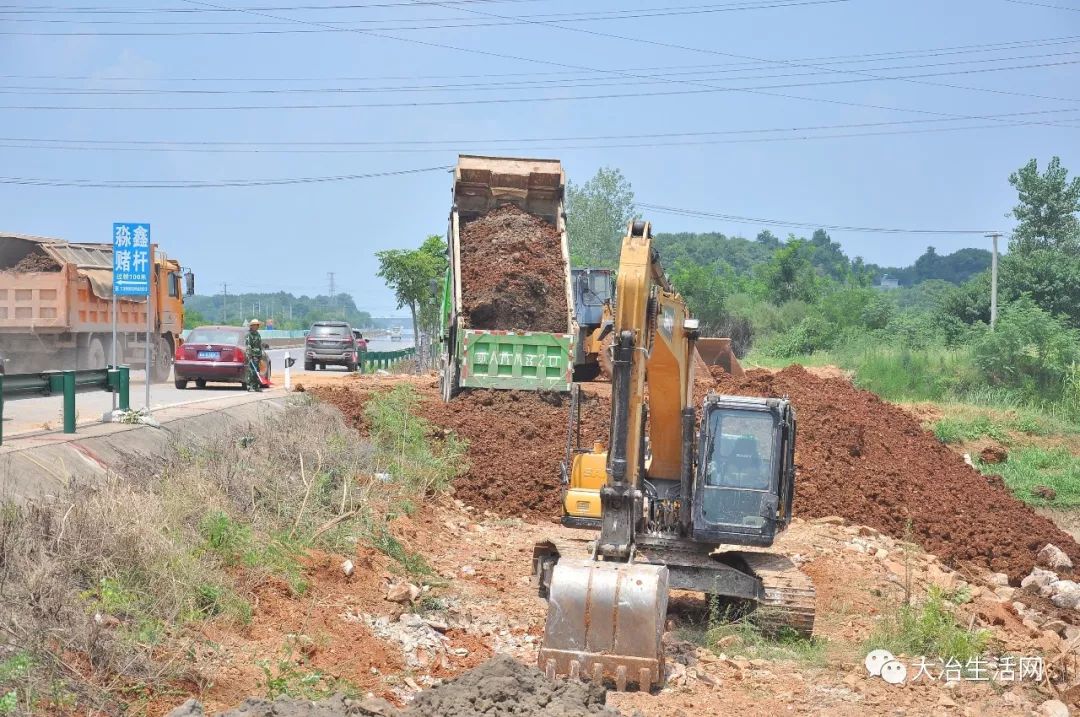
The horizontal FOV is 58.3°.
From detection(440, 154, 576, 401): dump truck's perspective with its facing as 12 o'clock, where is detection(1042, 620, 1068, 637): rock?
The rock is roughly at 5 o'clock from the dump truck.

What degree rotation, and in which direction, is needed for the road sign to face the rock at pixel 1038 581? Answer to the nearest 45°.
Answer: approximately 45° to its left

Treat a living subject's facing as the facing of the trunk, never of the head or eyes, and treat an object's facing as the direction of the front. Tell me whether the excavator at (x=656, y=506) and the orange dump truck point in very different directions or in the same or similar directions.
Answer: very different directions

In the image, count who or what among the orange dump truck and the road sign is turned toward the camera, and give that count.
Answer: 1

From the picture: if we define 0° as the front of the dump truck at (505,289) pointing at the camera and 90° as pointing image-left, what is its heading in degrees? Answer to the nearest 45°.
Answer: approximately 180°

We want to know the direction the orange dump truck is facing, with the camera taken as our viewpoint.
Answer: facing away from the viewer and to the right of the viewer

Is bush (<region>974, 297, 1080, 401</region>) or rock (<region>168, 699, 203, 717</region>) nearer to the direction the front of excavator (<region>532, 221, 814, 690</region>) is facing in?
the rock
